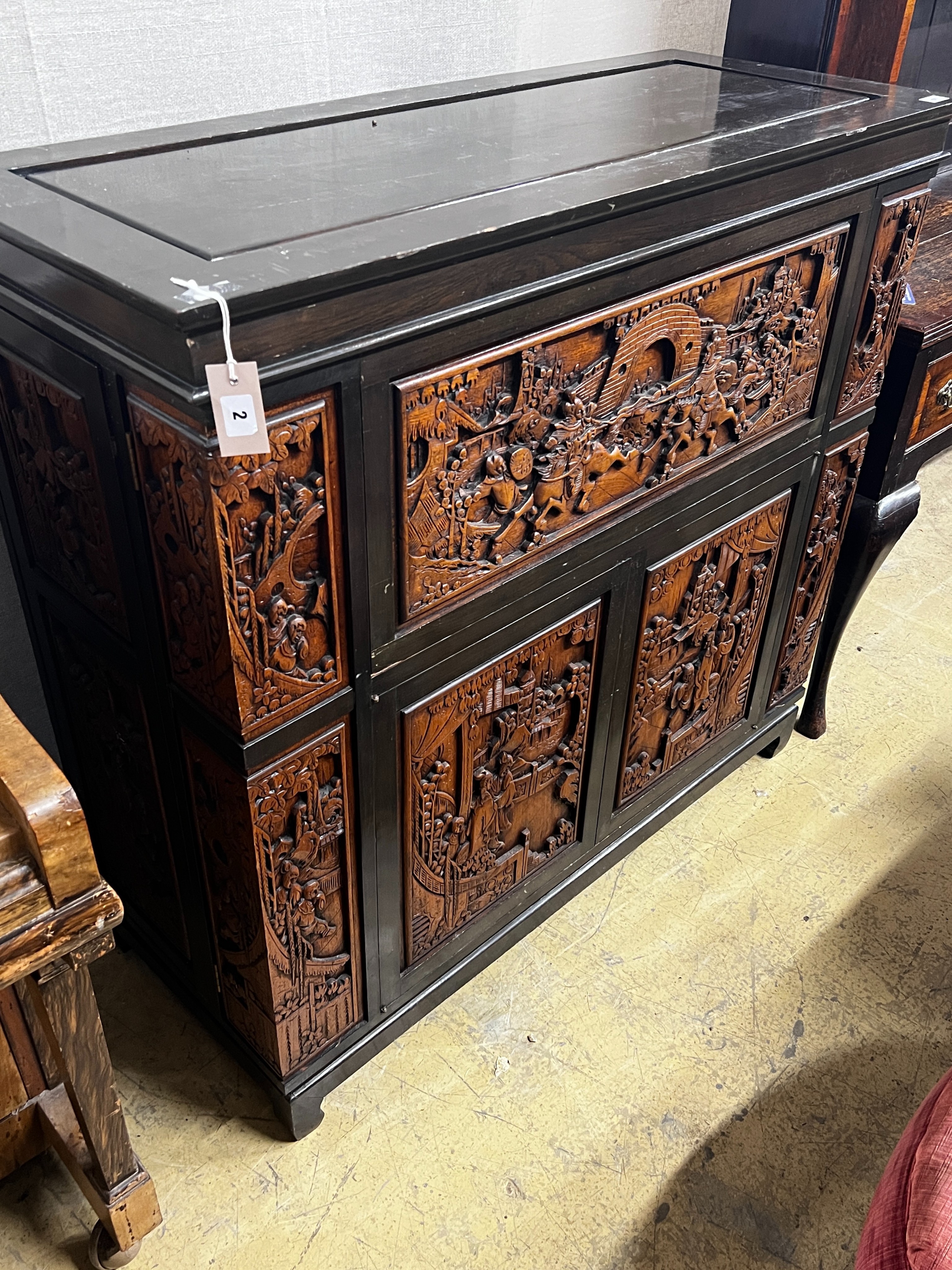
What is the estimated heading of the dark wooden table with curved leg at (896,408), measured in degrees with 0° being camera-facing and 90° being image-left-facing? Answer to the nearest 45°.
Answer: approximately 315°

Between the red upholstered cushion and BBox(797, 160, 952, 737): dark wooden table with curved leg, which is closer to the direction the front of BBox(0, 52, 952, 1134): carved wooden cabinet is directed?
the red upholstered cushion

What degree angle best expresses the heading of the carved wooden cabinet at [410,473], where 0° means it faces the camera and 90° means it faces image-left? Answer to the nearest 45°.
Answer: approximately 315°

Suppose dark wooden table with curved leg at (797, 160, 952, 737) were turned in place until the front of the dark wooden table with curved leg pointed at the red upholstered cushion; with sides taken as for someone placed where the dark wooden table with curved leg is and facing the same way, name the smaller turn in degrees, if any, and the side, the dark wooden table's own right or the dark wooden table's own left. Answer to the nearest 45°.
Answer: approximately 45° to the dark wooden table's own right
